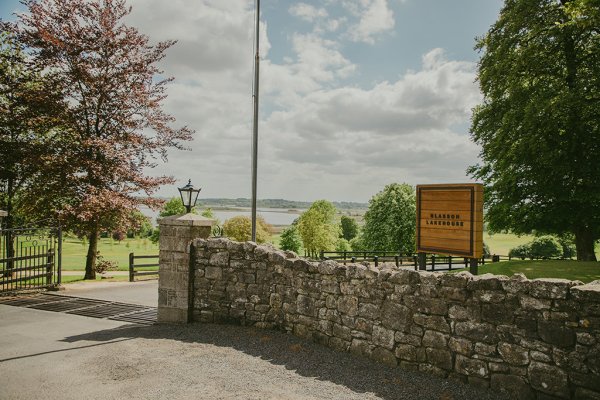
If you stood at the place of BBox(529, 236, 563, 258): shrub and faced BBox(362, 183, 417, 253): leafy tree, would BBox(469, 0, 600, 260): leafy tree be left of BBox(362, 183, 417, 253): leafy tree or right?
left

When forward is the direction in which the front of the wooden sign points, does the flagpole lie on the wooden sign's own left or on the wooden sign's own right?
on the wooden sign's own right

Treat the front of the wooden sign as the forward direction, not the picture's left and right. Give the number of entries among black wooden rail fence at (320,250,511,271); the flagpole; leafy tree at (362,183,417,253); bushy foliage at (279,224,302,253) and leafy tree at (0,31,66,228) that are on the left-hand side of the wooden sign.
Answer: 0

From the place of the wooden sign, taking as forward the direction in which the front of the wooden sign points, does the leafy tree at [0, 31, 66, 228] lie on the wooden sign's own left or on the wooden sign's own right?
on the wooden sign's own right

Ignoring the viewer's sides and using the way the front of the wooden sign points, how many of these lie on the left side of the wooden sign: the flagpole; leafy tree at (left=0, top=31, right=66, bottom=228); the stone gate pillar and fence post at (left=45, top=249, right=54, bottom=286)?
0

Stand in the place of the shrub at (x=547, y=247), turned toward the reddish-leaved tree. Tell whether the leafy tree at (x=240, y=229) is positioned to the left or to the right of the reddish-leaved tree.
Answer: right

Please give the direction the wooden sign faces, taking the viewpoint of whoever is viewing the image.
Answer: facing the viewer and to the left of the viewer

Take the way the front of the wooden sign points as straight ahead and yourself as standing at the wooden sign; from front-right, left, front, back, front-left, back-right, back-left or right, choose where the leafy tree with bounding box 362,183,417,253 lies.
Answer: back-right

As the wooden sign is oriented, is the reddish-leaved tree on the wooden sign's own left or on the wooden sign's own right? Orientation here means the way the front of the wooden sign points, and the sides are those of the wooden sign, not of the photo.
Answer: on the wooden sign's own right

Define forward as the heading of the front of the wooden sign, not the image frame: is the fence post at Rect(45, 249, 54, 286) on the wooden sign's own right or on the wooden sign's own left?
on the wooden sign's own right

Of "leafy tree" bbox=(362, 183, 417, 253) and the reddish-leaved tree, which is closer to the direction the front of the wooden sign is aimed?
the reddish-leaved tree

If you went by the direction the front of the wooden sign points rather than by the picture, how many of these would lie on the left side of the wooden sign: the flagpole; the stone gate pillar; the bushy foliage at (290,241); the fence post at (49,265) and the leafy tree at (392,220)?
0

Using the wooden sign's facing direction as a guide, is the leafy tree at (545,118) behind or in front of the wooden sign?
behind

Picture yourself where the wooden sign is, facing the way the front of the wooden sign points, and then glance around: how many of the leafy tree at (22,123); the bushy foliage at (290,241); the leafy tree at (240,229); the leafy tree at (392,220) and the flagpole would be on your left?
0
